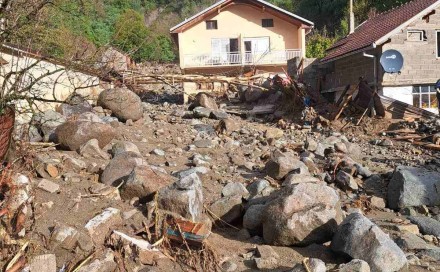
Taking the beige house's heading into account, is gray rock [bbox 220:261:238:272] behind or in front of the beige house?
in front

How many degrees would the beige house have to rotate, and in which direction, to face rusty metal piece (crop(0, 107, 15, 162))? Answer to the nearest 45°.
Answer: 0° — it already faces it

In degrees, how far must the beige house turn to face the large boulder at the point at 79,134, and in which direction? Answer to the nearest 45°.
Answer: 0° — it already faces it

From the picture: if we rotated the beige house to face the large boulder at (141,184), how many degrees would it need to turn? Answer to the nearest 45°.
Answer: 0° — it already faces it

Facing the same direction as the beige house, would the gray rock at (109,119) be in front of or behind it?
in front

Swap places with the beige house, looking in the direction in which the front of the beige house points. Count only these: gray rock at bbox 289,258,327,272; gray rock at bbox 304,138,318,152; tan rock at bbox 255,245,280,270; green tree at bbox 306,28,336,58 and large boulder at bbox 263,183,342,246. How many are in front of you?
4

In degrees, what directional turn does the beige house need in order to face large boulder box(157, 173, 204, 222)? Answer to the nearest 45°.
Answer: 0° — it already faces it

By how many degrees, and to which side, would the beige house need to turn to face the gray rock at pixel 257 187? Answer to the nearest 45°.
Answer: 0° — it already faces it

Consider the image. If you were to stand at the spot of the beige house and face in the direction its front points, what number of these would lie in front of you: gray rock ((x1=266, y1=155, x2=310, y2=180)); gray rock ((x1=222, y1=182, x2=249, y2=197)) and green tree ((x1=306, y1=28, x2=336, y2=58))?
2

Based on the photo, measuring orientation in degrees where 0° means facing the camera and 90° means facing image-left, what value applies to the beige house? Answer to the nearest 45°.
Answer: approximately 0°
